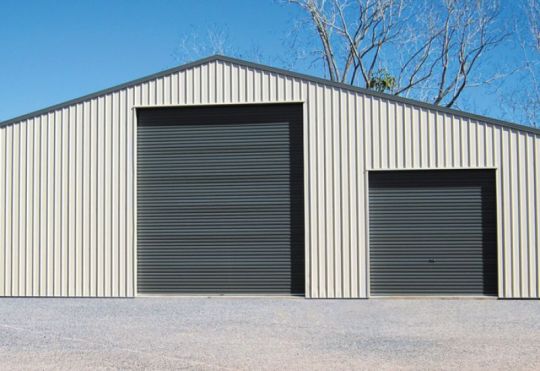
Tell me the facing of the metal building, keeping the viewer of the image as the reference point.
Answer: facing the viewer
